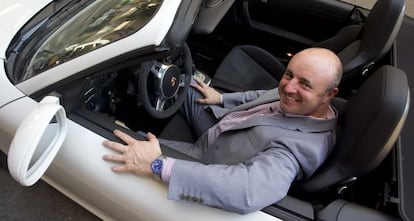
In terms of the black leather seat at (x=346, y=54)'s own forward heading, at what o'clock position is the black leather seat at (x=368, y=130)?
the black leather seat at (x=368, y=130) is roughly at 9 o'clock from the black leather seat at (x=346, y=54).

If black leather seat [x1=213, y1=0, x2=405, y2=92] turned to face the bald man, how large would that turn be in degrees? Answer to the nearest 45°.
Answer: approximately 90° to its left

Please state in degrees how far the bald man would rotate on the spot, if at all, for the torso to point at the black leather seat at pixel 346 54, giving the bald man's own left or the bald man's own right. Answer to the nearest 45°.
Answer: approximately 135° to the bald man's own right

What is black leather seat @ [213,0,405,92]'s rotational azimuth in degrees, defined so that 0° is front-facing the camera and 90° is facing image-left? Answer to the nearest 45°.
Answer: approximately 90°

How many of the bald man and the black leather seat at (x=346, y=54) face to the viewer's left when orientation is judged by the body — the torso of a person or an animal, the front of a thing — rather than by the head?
2

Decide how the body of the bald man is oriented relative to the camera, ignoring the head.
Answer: to the viewer's left
